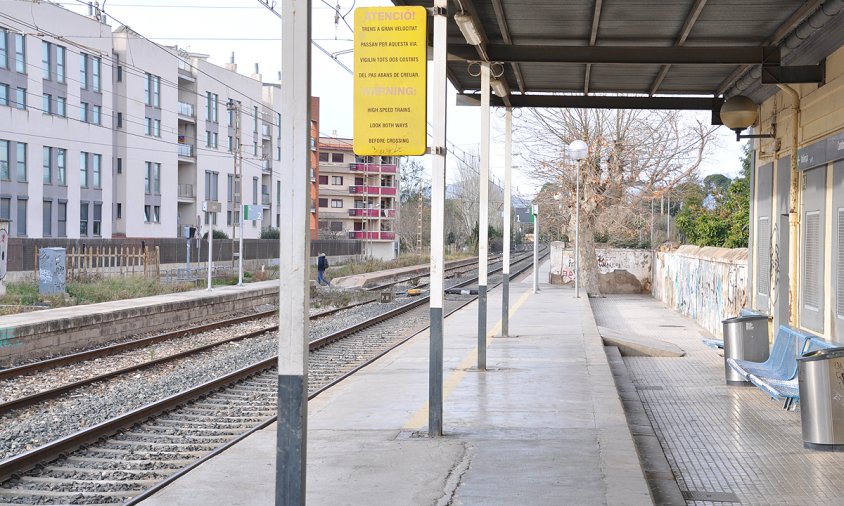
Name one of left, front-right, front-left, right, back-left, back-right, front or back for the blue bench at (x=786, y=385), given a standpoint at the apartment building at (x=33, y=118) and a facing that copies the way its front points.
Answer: front-right

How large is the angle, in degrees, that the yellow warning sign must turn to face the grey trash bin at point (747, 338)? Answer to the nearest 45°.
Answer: approximately 135° to its left

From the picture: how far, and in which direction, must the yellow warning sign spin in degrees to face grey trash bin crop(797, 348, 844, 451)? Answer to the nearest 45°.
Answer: approximately 90° to its left

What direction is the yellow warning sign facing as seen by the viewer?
toward the camera

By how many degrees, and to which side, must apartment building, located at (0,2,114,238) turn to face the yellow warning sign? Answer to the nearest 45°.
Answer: approximately 45° to its right

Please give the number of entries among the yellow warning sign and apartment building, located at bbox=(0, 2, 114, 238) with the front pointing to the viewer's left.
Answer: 0

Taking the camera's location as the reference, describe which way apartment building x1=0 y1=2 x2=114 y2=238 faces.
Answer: facing the viewer and to the right of the viewer

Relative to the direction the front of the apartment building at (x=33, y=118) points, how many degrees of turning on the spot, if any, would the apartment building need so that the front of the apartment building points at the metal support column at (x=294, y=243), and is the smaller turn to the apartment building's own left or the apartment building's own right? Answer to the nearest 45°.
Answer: approximately 45° to the apartment building's own right

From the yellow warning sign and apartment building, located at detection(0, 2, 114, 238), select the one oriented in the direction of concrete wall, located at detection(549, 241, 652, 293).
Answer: the apartment building

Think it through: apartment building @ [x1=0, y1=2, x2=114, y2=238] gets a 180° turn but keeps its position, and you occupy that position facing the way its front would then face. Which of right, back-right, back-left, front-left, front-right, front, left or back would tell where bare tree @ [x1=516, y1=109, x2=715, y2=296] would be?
back

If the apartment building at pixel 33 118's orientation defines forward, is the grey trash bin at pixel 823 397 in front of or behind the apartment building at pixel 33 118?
in front

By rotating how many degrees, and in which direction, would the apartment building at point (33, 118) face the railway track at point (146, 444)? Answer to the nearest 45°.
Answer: approximately 45° to its right
